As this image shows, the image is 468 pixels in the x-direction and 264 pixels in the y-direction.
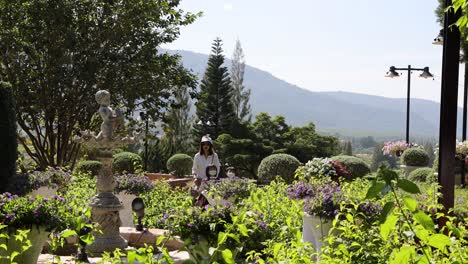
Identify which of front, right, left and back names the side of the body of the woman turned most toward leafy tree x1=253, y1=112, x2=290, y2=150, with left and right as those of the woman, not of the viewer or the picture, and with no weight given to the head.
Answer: back

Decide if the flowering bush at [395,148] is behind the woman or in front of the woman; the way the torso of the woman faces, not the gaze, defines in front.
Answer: behind

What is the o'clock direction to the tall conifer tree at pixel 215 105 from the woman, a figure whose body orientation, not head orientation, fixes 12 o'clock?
The tall conifer tree is roughly at 6 o'clock from the woman.

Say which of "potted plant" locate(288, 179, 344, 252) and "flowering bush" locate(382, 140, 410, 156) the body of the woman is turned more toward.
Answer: the potted plant

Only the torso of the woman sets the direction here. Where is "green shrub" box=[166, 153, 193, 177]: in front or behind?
behind

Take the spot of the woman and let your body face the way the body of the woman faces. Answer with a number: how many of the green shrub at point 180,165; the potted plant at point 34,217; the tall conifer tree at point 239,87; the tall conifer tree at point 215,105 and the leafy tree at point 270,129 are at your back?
4

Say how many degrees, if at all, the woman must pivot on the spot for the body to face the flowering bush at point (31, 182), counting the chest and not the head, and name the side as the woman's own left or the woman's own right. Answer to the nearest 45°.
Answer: approximately 90° to the woman's own right

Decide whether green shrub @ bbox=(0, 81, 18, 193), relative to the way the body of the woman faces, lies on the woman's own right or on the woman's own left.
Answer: on the woman's own right

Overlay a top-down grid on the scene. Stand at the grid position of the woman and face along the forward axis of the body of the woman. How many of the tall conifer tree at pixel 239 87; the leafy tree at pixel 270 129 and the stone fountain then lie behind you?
2

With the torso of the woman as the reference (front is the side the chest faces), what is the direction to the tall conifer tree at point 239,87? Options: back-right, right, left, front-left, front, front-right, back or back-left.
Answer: back

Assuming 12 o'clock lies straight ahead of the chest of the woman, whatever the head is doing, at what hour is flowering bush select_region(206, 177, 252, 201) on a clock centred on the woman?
The flowering bush is roughly at 11 o'clock from the woman.

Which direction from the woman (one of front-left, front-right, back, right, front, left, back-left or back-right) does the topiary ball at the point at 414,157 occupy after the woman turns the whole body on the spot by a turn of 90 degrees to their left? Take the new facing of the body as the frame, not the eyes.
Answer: front-left

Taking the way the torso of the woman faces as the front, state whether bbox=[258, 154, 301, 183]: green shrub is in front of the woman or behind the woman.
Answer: behind

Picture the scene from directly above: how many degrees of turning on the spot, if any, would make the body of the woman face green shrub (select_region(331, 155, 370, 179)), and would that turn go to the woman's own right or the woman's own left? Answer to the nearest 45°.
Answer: approximately 135° to the woman's own left

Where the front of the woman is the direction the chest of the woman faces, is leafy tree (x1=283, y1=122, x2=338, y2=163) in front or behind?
behind
